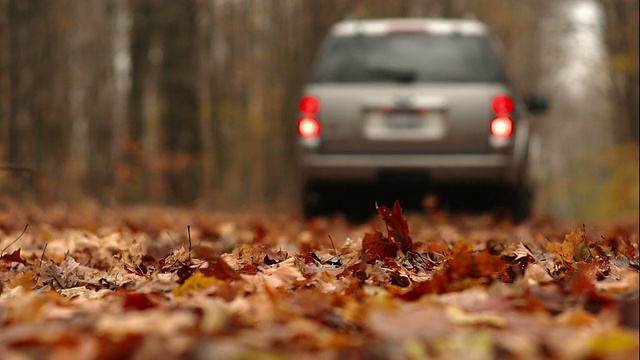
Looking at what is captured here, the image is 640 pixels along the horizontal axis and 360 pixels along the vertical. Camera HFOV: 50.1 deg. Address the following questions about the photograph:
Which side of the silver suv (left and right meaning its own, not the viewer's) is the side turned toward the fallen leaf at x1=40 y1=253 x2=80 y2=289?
back

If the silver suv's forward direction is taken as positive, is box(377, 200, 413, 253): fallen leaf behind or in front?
behind

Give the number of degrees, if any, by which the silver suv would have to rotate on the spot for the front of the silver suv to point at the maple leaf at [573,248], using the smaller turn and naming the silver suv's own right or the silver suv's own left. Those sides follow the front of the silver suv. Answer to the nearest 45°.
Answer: approximately 180°

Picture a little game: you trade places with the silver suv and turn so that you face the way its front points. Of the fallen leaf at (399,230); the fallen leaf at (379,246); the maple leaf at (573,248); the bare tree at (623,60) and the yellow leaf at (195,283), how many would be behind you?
4

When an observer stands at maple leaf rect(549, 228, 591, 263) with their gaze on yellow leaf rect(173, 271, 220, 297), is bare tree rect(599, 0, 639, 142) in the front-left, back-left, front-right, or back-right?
back-right

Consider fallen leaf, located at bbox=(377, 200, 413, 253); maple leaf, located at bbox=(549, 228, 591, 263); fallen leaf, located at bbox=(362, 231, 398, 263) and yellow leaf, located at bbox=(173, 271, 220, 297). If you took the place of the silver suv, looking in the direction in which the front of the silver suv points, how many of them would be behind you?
4

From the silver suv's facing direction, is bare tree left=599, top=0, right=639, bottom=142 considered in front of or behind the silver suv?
in front

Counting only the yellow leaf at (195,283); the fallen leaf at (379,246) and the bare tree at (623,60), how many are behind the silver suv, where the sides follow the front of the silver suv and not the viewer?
2

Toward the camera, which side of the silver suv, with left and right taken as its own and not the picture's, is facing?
back

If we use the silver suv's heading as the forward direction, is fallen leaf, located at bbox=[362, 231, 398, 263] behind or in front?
behind

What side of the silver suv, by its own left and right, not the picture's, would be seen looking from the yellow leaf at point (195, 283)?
back

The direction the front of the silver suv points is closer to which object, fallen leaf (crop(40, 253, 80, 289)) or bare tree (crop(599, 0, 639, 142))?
the bare tree
